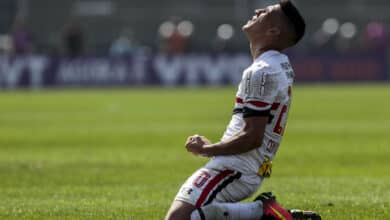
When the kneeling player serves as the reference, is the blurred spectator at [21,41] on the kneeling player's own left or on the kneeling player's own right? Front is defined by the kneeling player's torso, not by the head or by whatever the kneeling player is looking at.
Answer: on the kneeling player's own right

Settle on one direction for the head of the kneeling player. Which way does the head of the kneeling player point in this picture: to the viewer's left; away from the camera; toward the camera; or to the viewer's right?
to the viewer's left

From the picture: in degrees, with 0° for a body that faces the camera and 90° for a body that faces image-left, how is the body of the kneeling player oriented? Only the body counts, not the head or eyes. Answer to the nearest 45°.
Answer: approximately 90°

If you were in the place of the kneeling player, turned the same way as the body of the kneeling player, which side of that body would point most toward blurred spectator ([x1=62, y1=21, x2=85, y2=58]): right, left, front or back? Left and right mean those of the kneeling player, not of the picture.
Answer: right
